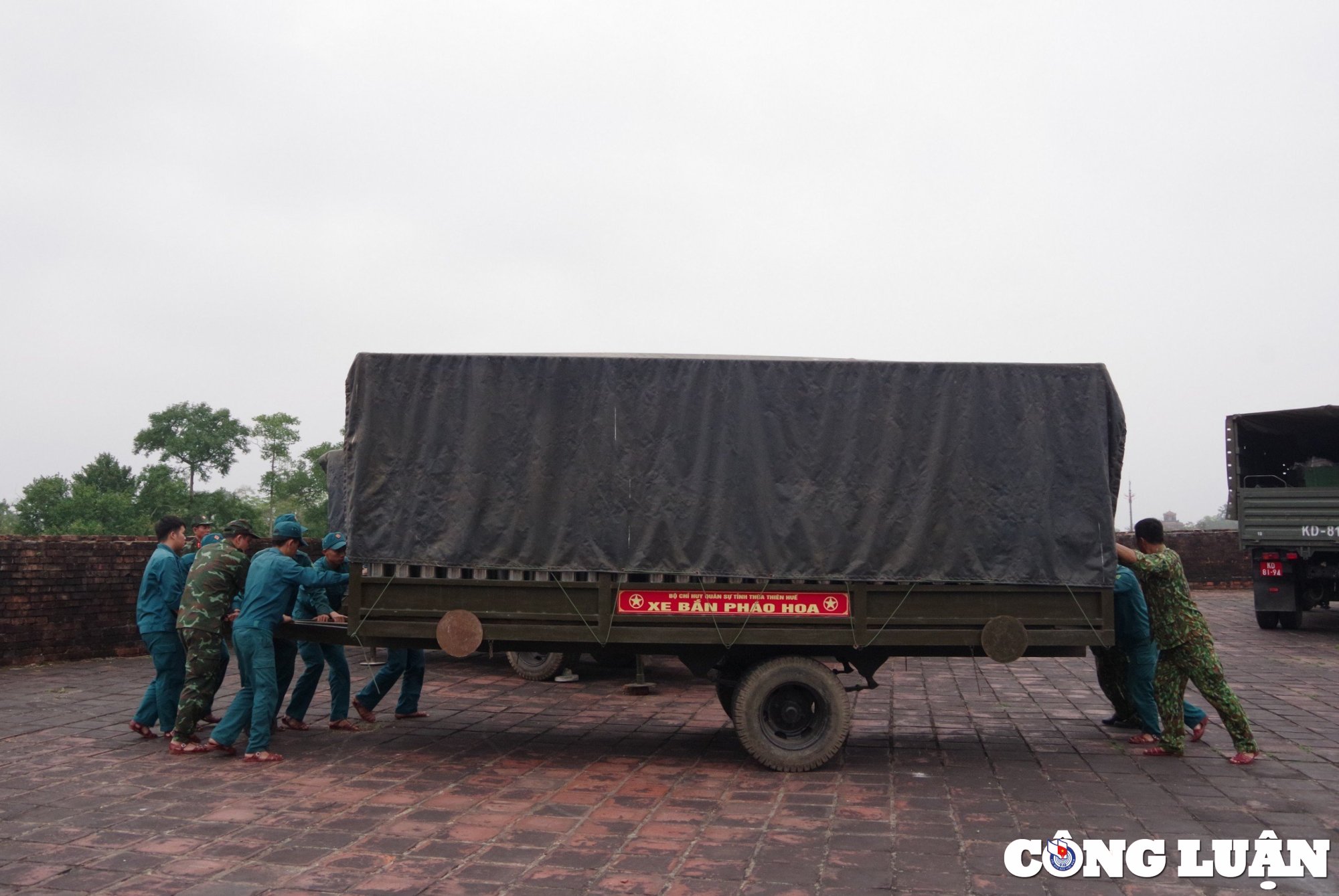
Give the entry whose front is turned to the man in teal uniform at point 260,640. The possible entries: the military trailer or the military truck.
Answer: the military trailer

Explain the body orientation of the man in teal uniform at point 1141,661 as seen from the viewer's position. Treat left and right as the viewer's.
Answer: facing to the left of the viewer

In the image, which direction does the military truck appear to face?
away from the camera

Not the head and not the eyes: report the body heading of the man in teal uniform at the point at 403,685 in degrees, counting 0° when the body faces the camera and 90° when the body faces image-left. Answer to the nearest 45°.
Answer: approximately 270°

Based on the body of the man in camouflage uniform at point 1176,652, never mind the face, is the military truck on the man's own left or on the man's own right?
on the man's own right

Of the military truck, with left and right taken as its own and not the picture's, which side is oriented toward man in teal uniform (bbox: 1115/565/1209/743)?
back

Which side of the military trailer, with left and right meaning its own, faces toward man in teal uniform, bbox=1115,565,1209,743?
back

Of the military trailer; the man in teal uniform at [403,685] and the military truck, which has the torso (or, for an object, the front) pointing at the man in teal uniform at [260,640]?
the military trailer

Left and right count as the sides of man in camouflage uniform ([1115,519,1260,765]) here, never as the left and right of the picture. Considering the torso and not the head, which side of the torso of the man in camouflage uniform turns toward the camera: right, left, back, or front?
left

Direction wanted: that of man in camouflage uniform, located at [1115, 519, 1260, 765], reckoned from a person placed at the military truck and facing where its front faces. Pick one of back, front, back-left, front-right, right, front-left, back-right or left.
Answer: back

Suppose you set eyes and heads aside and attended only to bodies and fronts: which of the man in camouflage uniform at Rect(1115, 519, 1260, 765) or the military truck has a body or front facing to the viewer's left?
the man in camouflage uniform

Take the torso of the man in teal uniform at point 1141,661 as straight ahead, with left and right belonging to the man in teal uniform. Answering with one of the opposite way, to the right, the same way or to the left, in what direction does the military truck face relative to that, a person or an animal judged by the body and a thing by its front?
to the right

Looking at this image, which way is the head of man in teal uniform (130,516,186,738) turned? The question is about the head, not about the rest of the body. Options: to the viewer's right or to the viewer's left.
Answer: to the viewer's right

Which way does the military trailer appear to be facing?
to the viewer's left

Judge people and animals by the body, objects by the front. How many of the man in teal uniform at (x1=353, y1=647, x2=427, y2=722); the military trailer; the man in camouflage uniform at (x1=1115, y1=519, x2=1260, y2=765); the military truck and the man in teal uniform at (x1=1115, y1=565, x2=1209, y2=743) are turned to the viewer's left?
3
